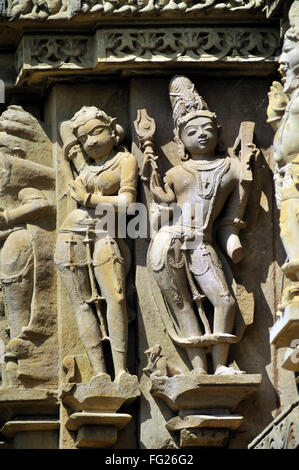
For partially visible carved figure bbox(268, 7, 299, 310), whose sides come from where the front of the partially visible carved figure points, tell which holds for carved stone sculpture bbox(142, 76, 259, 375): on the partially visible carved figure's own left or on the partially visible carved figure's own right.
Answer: on the partially visible carved figure's own right

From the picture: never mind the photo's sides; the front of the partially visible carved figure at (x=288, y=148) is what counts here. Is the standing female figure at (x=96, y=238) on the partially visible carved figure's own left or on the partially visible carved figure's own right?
on the partially visible carved figure's own right

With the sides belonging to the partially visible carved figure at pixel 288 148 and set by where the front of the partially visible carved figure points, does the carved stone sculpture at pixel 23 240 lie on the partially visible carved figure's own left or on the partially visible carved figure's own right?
on the partially visible carved figure's own right

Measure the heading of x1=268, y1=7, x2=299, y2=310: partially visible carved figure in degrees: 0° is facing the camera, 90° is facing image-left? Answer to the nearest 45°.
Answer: approximately 45°
